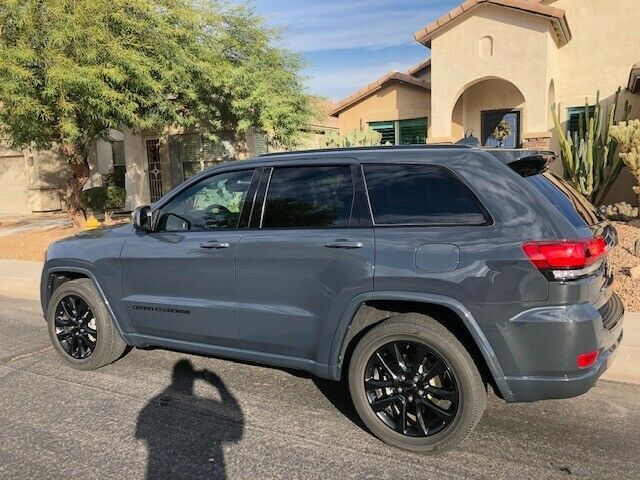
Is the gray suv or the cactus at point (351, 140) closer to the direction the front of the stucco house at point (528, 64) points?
the gray suv

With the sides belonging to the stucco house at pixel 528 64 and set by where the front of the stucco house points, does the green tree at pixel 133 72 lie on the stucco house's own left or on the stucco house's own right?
on the stucco house's own right

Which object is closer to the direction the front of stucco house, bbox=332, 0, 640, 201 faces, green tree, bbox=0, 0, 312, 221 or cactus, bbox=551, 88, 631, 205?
the cactus

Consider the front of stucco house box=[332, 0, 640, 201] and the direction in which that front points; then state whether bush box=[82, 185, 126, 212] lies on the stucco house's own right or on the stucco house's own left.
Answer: on the stucco house's own right

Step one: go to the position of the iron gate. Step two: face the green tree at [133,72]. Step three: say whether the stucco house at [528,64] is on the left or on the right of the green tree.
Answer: left

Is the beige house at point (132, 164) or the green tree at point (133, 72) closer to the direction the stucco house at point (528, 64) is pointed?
the green tree

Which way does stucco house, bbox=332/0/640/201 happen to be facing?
toward the camera

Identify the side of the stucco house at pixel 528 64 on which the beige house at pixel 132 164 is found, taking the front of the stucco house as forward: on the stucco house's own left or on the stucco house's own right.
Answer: on the stucco house's own right

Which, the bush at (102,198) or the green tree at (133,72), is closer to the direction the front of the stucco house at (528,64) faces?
the green tree

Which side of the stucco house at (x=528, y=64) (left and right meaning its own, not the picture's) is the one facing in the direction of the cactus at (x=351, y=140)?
right

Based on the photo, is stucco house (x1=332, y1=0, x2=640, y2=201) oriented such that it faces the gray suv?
yes
